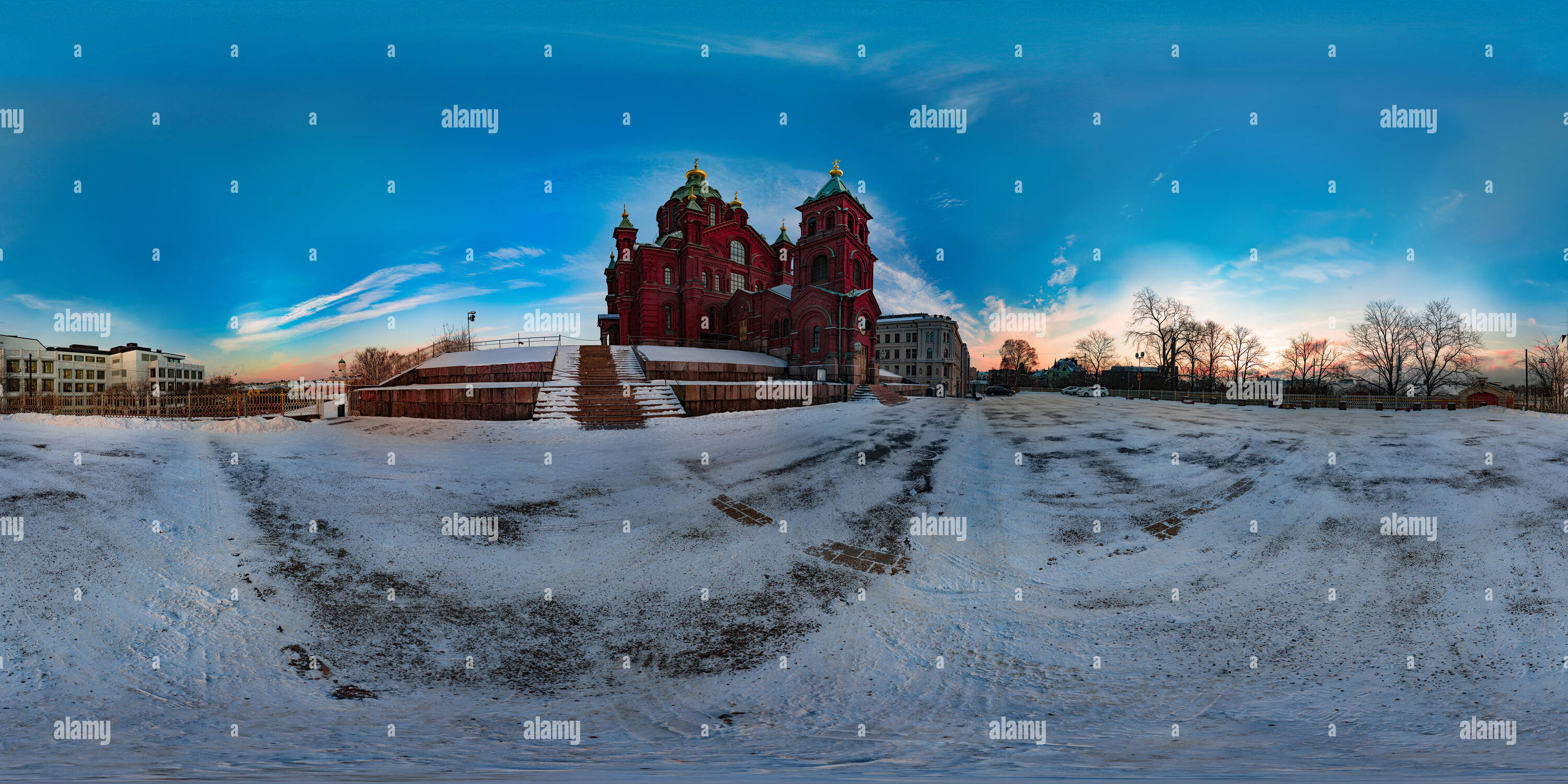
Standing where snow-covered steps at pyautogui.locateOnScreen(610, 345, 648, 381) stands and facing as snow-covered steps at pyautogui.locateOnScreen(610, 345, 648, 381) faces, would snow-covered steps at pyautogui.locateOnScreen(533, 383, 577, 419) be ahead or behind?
ahead

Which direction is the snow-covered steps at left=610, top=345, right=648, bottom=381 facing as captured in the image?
toward the camera

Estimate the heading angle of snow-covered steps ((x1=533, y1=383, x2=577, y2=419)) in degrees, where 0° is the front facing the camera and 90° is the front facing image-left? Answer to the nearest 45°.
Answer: approximately 0°

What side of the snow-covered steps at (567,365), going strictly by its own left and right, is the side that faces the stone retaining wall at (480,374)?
right

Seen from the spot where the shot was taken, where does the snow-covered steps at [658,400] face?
facing the viewer

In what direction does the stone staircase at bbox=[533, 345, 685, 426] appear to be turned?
toward the camera

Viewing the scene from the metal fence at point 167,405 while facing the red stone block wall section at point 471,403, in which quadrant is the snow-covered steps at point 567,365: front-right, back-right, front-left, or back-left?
front-right

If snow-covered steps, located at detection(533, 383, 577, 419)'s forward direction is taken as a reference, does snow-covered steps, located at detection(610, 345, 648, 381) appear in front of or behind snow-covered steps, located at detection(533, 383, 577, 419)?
behind

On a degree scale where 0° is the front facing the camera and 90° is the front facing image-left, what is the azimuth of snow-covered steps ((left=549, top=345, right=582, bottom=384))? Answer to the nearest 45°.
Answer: approximately 0°
